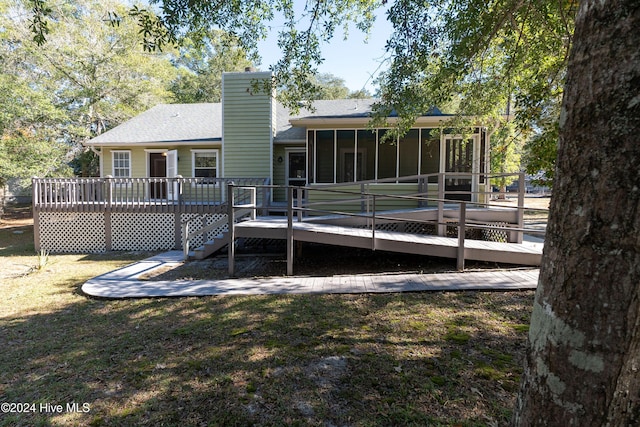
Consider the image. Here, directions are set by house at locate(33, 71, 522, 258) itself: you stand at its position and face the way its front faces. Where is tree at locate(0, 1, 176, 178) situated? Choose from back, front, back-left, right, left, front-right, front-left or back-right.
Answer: front-left

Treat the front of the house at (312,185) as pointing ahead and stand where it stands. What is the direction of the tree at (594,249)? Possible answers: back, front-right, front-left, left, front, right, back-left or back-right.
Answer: back

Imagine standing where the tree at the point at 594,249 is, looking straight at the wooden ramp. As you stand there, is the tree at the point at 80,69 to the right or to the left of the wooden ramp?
left

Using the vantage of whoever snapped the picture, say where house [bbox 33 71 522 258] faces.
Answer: facing away from the viewer

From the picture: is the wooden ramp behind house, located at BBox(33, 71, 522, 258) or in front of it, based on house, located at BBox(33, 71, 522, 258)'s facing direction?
behind
